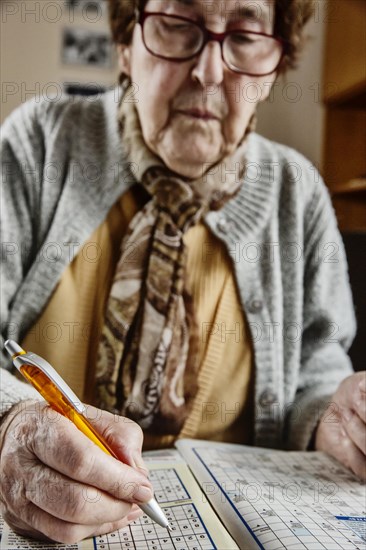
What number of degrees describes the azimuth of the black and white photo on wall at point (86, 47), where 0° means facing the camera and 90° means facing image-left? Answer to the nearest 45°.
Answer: approximately 0°

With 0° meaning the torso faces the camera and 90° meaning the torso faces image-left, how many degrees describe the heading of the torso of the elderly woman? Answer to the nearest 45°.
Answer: approximately 0°

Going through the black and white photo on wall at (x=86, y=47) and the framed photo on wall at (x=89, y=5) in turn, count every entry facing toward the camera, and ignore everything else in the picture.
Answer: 2
